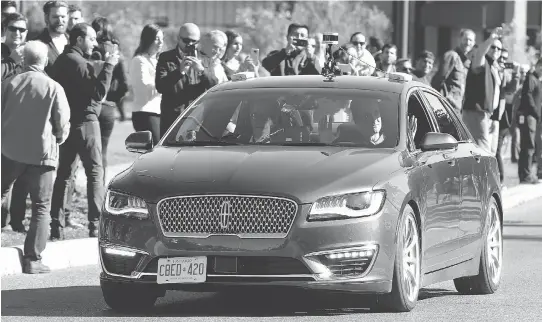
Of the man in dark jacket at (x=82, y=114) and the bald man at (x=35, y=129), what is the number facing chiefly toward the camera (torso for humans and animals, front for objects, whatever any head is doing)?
0

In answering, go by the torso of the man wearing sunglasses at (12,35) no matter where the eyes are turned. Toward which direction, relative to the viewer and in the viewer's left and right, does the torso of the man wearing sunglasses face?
facing the viewer and to the right of the viewer

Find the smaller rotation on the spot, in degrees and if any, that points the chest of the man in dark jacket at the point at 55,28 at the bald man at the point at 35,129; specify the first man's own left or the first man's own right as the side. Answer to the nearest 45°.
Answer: approximately 45° to the first man's own right

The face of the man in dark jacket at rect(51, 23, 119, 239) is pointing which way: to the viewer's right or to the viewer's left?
to the viewer's right

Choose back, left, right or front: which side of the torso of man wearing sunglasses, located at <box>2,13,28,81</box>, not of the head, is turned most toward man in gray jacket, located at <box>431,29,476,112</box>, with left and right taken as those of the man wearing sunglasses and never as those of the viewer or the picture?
left

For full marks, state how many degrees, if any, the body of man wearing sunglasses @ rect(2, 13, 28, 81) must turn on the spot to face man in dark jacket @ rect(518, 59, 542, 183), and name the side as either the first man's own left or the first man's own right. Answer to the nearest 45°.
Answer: approximately 90° to the first man's own left

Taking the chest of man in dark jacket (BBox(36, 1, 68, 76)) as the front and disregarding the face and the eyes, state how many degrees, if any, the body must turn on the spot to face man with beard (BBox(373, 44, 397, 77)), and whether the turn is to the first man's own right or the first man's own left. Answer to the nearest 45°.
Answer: approximately 90° to the first man's own left

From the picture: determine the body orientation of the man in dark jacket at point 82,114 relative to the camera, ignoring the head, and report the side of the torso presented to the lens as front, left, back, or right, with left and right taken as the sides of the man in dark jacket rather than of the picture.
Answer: right

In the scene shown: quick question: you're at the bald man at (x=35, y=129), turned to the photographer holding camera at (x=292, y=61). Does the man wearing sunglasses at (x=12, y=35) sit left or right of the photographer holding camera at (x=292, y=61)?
left

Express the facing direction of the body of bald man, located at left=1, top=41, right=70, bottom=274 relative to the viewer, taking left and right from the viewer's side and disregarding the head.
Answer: facing away from the viewer and to the right of the viewer

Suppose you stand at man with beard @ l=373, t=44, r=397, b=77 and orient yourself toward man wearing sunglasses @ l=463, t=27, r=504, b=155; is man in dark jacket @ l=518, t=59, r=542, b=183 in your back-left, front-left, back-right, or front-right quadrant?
front-left
